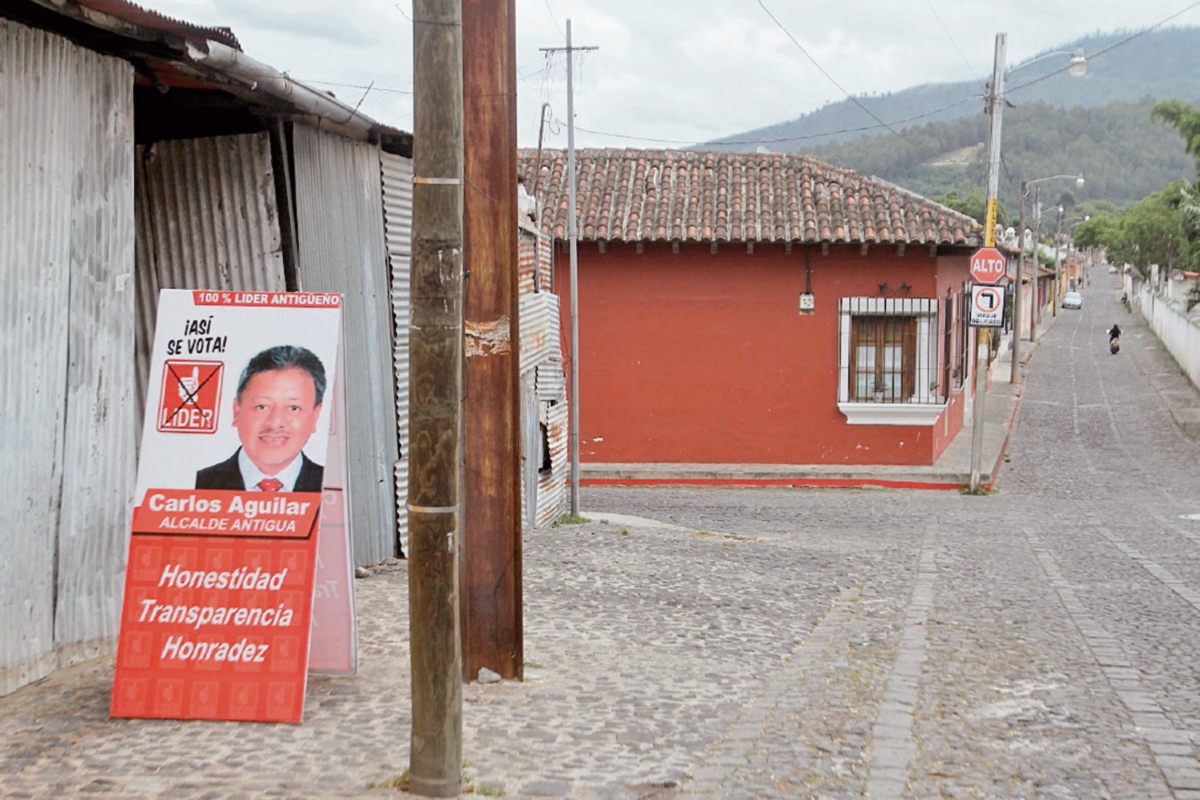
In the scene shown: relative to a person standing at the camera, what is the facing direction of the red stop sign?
facing the viewer

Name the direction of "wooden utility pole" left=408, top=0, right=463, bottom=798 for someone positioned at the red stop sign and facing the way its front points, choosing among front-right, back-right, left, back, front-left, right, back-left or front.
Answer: front

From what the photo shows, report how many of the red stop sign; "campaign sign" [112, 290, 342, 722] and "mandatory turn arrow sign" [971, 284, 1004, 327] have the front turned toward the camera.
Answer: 3

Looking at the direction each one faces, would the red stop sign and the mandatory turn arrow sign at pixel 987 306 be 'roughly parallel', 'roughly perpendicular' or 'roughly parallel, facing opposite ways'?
roughly parallel

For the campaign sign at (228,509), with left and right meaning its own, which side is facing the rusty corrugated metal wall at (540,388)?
back

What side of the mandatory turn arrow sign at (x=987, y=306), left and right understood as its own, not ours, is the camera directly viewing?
front

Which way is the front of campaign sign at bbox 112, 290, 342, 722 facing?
toward the camera

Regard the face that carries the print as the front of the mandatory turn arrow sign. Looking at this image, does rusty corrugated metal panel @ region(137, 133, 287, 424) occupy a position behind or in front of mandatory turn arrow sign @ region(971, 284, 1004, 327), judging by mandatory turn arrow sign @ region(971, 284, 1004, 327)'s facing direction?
in front

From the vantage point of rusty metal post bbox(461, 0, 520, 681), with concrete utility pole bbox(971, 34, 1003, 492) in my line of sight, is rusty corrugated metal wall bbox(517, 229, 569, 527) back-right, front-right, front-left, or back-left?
front-left

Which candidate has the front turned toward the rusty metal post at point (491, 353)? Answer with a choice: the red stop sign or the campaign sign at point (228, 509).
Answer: the red stop sign

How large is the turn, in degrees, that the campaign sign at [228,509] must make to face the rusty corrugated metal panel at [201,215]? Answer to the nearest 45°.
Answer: approximately 180°

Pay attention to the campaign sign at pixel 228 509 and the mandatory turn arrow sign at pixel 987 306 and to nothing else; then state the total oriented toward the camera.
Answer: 2
